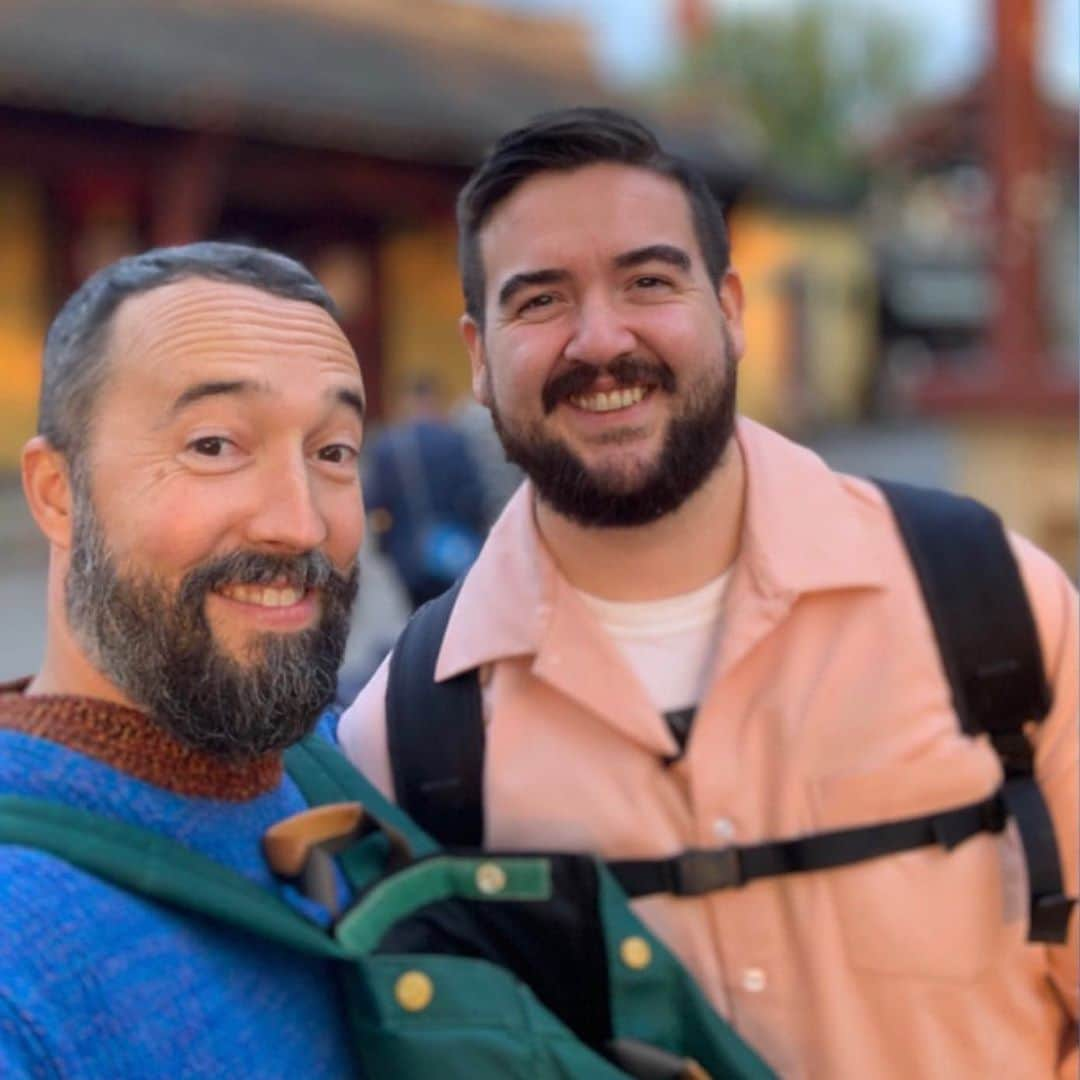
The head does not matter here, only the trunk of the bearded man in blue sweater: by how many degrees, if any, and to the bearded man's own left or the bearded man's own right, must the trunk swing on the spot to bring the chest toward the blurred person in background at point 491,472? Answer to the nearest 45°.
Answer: approximately 135° to the bearded man's own left

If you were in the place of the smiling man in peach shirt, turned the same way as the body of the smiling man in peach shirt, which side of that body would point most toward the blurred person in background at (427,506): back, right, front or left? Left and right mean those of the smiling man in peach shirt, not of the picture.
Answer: back

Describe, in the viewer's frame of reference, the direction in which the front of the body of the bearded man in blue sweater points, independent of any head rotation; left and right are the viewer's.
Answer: facing the viewer and to the right of the viewer

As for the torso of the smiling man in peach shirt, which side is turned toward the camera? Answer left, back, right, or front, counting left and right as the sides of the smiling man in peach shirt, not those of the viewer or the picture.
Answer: front

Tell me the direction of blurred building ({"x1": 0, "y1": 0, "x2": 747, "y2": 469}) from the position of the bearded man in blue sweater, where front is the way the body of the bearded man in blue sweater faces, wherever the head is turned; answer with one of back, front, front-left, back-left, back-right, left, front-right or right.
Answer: back-left

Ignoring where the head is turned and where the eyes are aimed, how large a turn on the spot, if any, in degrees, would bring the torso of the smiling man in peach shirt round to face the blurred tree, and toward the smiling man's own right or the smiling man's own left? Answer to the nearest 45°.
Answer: approximately 180°

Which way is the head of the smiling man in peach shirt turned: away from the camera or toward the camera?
toward the camera

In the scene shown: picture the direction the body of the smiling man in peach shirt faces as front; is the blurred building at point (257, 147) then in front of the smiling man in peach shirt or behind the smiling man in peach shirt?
behind
